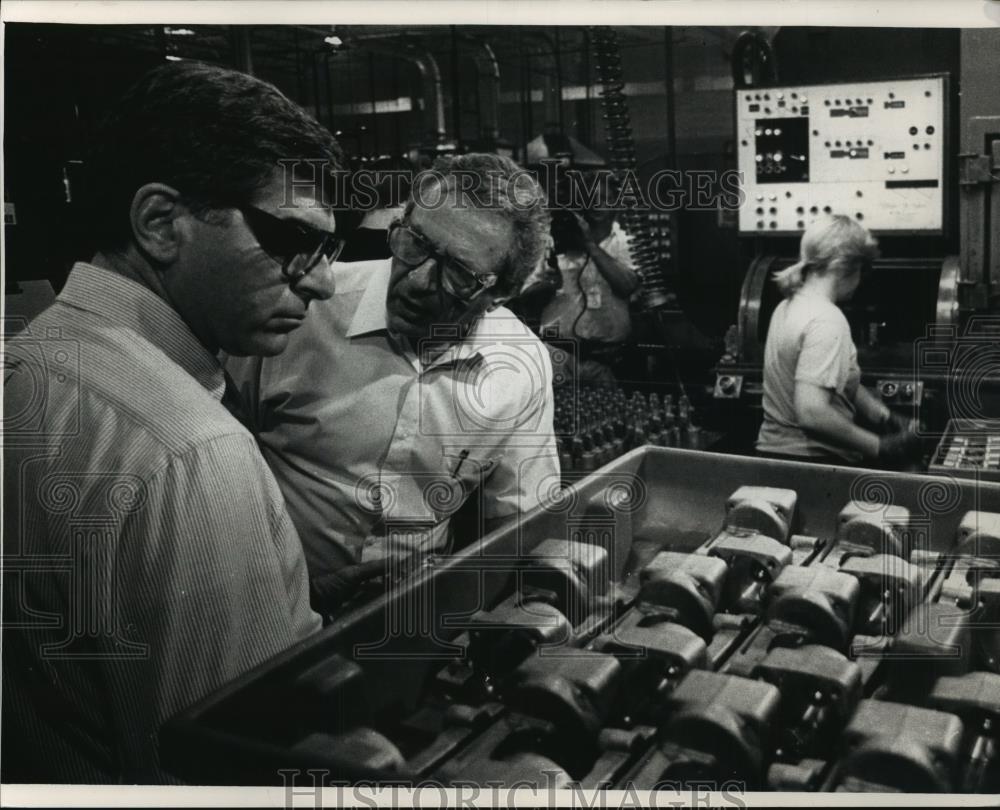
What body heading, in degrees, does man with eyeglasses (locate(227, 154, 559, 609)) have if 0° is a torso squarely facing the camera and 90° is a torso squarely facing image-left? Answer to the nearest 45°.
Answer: approximately 0°

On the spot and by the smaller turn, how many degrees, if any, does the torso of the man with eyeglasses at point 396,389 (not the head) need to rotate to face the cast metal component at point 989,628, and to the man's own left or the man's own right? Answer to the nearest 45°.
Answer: approximately 45° to the man's own left

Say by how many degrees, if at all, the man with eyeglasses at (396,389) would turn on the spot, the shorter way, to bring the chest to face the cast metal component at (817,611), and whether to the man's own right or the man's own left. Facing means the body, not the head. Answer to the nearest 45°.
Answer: approximately 45° to the man's own left

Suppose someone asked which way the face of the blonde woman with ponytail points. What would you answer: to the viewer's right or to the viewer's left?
to the viewer's right

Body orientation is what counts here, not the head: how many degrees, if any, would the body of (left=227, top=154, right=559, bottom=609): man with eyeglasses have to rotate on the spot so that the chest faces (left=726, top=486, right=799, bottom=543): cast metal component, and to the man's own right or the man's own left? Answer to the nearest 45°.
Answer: approximately 90° to the man's own left

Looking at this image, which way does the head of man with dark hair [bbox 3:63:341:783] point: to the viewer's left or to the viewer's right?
to the viewer's right

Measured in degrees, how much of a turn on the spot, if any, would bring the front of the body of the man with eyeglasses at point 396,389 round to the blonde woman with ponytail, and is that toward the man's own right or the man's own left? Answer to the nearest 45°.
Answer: approximately 135° to the man's own left

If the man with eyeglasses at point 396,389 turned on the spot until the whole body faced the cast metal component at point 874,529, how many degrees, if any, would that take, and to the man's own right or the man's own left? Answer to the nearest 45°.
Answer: approximately 90° to the man's own left

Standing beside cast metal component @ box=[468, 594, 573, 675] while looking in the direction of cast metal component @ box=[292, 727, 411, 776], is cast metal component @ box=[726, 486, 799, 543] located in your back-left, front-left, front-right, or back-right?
back-left
